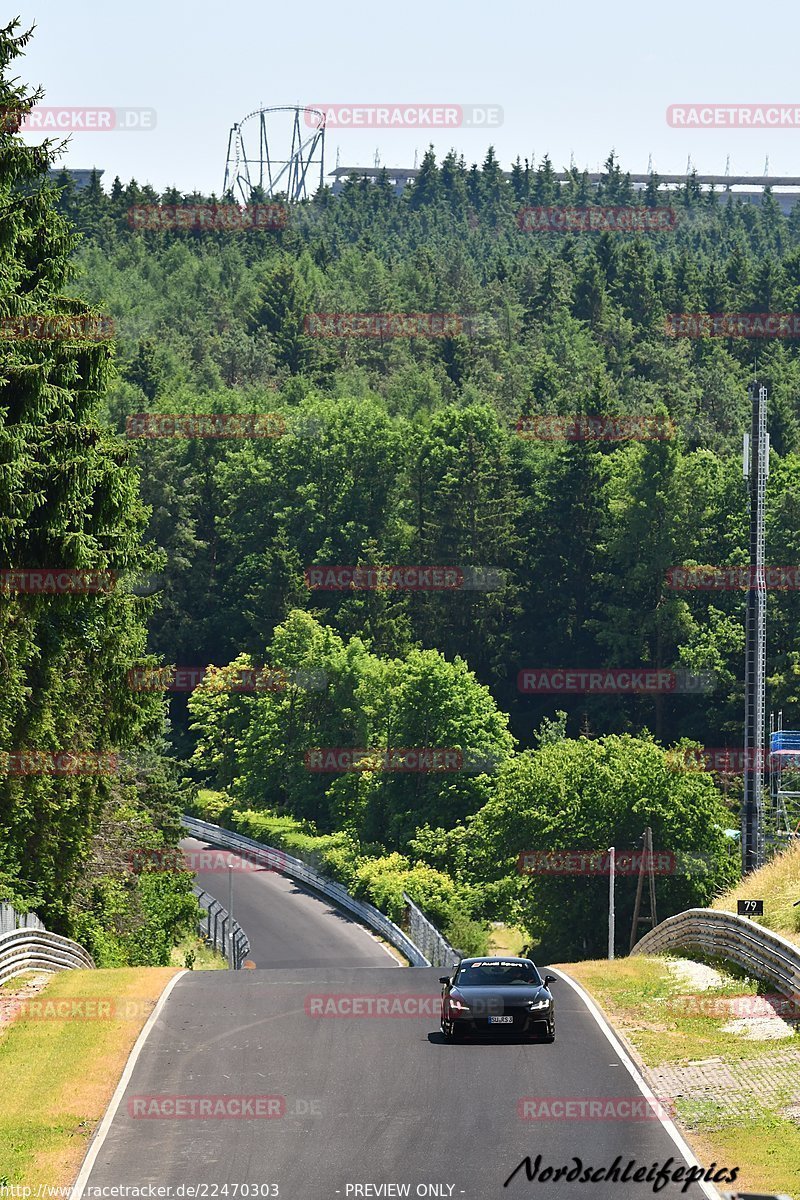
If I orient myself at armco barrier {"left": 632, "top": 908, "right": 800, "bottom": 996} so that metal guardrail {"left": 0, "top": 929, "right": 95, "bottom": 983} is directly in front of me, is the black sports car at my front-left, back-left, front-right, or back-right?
front-left

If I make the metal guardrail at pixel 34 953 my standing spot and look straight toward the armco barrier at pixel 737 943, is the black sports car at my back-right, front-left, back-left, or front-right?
front-right

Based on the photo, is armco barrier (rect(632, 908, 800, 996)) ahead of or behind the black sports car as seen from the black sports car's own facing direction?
behind

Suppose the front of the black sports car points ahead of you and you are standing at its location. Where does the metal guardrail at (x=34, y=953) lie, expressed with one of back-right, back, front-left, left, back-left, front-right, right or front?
back-right

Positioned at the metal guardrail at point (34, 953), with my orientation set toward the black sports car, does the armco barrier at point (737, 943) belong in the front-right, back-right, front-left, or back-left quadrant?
front-left

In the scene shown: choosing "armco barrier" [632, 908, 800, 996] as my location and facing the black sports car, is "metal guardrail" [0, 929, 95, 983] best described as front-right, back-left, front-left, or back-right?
front-right

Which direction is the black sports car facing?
toward the camera
